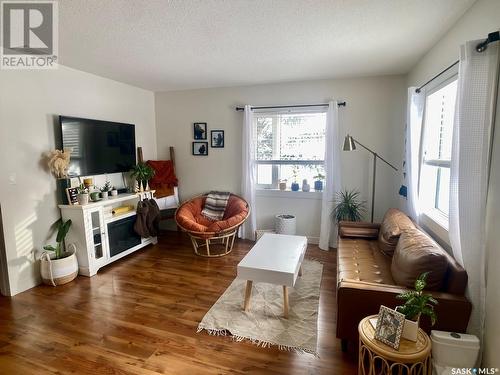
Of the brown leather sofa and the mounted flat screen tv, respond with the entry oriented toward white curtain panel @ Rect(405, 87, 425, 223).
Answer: the mounted flat screen tv

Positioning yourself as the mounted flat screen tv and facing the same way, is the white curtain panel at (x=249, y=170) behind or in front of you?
in front

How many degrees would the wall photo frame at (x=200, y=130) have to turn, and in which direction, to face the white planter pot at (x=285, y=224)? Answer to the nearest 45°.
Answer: approximately 45° to its left

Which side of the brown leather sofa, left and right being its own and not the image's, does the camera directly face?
left

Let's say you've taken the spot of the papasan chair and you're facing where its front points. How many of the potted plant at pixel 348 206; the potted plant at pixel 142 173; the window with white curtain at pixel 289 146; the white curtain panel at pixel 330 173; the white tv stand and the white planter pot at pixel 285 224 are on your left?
4

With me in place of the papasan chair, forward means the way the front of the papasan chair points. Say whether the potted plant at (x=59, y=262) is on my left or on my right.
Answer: on my right

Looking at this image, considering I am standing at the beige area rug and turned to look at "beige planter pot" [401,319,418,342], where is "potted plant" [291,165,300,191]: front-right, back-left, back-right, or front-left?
back-left

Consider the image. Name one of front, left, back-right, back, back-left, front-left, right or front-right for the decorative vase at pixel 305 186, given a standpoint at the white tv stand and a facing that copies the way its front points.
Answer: front-left
